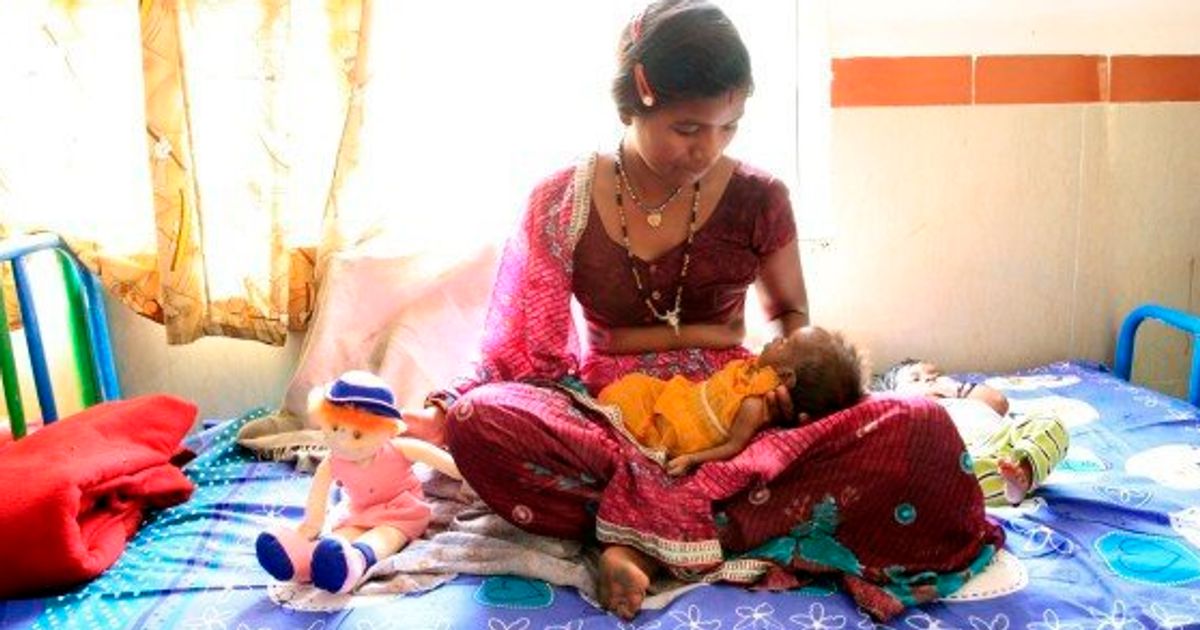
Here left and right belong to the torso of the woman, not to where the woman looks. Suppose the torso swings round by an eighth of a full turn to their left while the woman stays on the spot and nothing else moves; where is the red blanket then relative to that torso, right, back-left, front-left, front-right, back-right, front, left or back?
back-right

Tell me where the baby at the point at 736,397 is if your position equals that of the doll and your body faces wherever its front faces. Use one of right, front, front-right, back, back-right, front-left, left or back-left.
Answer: back-left

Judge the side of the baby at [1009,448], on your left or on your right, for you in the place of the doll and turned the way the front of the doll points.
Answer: on your left

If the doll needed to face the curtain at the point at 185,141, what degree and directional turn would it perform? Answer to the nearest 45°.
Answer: approximately 135° to its right

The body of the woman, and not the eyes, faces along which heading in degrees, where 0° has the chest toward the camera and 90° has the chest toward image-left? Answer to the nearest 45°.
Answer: approximately 0°

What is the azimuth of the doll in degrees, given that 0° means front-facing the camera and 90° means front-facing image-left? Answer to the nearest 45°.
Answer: approximately 45°

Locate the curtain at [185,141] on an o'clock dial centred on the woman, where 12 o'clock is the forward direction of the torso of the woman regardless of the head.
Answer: The curtain is roughly at 4 o'clock from the woman.

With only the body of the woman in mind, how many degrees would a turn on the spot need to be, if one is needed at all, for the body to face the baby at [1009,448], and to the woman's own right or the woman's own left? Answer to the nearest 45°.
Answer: approximately 90° to the woman's own left
